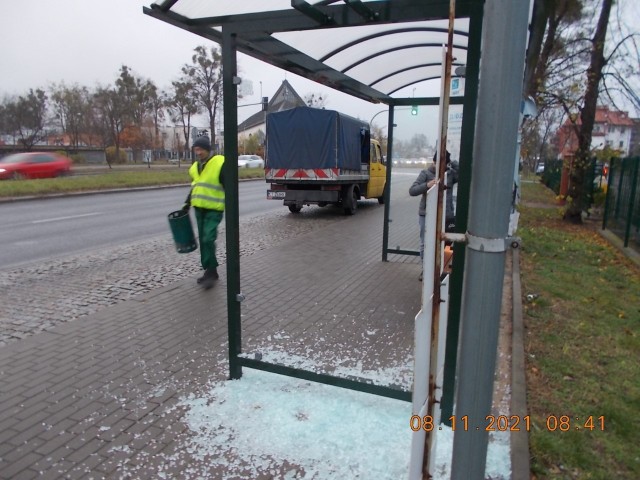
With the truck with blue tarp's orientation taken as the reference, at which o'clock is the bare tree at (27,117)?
The bare tree is roughly at 9 o'clock from the truck with blue tarp.

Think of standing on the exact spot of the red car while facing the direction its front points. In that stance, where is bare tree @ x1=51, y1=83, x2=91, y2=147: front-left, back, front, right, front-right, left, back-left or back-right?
back-right

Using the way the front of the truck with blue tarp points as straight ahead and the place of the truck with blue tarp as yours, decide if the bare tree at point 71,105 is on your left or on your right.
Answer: on your left

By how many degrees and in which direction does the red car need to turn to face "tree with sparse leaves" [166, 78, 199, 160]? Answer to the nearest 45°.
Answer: approximately 180°

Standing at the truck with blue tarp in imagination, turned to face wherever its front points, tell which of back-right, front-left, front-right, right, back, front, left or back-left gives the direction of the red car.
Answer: left

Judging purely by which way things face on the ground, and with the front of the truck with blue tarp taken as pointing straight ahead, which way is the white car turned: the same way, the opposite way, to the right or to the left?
the opposite way

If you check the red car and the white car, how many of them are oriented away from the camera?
0

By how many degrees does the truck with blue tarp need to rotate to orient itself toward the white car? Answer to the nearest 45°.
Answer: approximately 45° to its left

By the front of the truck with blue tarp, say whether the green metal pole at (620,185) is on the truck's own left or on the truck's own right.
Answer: on the truck's own right

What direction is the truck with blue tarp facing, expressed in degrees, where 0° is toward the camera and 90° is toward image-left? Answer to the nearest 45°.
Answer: approximately 225°

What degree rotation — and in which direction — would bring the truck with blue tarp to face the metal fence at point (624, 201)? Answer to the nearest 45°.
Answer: approximately 90° to its right

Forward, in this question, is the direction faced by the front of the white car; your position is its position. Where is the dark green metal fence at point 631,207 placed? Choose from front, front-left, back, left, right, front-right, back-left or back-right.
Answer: front-left

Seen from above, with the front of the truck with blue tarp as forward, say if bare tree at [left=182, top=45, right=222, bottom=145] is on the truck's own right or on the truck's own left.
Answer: on the truck's own left
